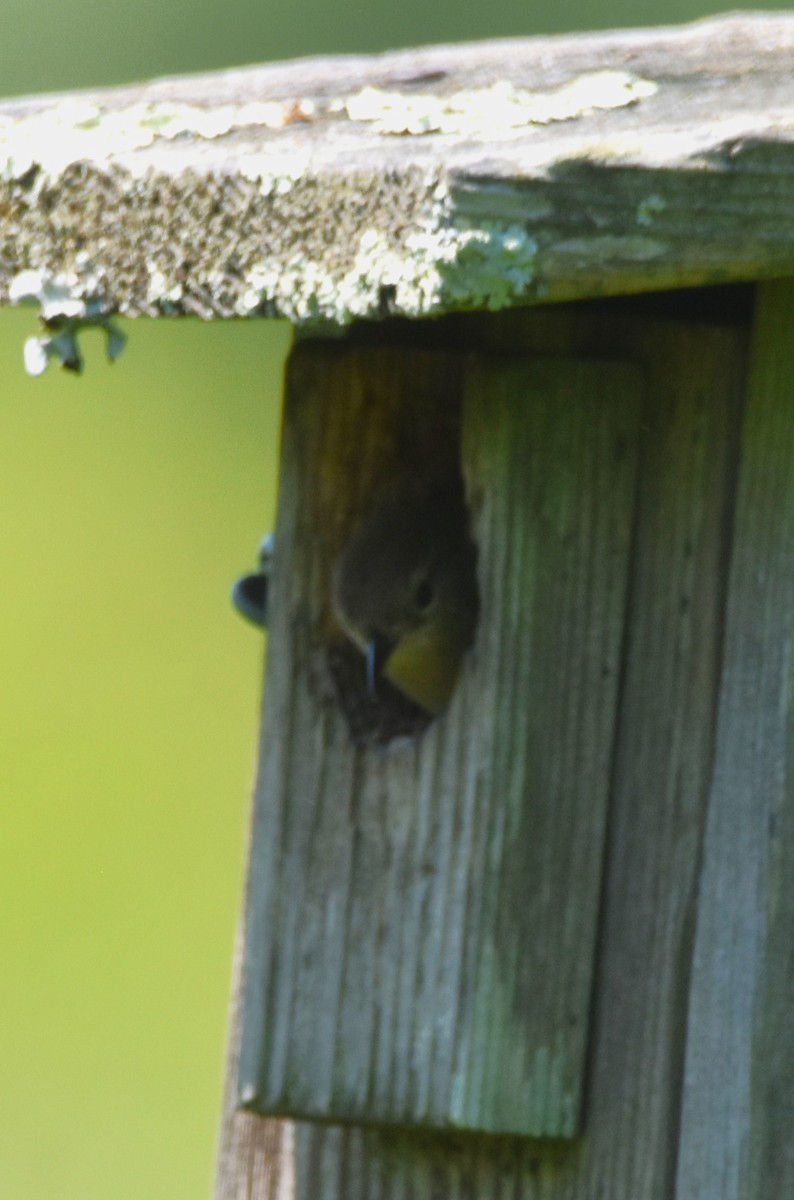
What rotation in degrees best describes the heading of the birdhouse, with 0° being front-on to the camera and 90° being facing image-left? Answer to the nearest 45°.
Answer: approximately 45°
